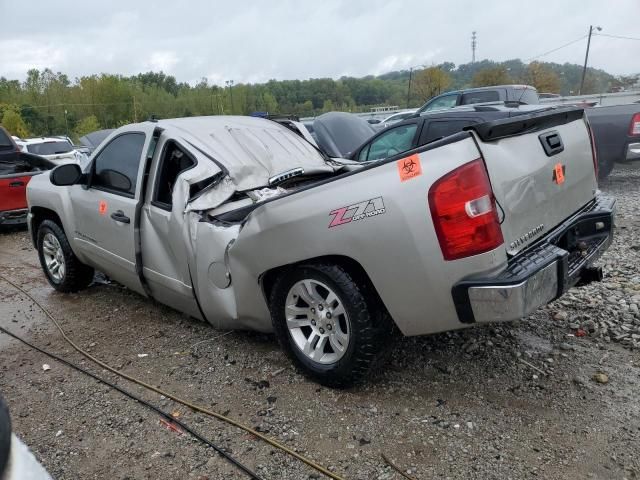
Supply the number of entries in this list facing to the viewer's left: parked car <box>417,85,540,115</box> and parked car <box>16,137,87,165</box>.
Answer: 1

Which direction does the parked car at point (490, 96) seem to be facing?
to the viewer's left

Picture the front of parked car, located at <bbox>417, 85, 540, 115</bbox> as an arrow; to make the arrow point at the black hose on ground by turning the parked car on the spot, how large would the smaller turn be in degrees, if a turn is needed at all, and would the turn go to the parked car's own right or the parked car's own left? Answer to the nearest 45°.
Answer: approximately 90° to the parked car's own left

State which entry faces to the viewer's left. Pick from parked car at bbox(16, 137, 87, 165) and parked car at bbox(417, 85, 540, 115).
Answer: parked car at bbox(417, 85, 540, 115)

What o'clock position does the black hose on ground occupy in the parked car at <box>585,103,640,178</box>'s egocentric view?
The black hose on ground is roughly at 8 o'clock from the parked car.

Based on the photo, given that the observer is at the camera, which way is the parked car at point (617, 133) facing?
facing away from the viewer and to the left of the viewer

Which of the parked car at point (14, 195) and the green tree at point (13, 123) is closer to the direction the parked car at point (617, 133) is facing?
the green tree

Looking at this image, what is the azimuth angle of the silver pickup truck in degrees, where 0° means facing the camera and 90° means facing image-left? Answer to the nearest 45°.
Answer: approximately 135°
